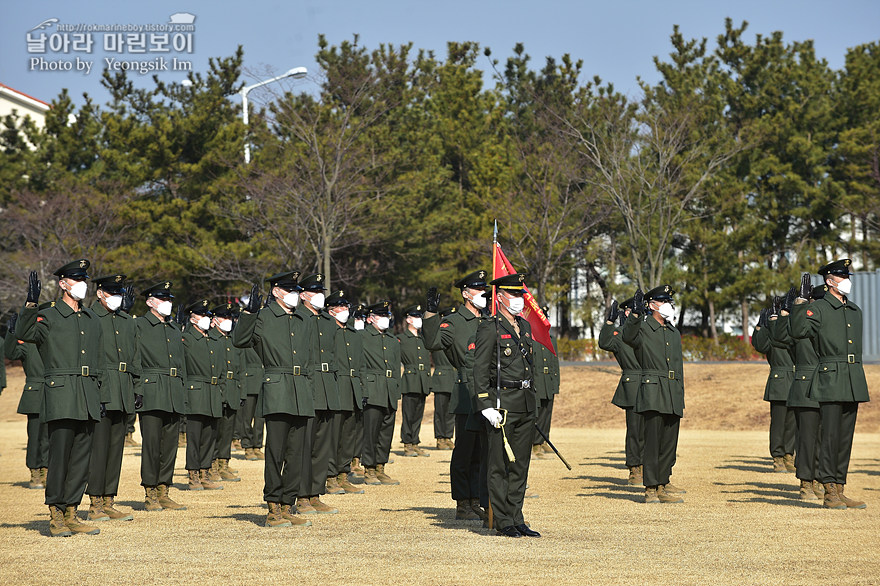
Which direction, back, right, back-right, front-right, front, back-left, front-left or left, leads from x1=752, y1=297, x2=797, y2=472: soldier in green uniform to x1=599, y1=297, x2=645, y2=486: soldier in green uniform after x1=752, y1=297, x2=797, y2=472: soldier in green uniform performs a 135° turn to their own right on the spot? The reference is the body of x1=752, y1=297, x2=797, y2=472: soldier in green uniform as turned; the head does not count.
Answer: front-left

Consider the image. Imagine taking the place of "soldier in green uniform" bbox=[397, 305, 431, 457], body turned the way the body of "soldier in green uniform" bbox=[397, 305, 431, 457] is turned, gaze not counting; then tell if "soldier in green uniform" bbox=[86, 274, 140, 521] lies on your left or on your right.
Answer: on your right

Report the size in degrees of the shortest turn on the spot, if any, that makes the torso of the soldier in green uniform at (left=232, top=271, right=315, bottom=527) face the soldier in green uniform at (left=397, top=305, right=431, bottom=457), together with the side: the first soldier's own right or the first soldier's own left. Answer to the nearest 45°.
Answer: approximately 135° to the first soldier's own left

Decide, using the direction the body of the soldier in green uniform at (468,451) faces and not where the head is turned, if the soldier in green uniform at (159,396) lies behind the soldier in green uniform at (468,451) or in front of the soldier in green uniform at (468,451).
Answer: behind

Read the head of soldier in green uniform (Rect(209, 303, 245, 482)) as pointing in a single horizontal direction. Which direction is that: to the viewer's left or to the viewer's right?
to the viewer's right

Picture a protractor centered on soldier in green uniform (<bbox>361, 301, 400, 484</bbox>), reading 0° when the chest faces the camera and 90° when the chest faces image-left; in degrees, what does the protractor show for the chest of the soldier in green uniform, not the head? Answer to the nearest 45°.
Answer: approximately 315°

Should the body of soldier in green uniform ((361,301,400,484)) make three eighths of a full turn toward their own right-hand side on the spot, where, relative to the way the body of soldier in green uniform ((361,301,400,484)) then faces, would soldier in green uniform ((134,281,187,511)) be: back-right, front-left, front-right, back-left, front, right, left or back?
front-left

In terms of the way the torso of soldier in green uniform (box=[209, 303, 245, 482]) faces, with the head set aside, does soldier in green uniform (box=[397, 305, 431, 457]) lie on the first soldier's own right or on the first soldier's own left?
on the first soldier's own left

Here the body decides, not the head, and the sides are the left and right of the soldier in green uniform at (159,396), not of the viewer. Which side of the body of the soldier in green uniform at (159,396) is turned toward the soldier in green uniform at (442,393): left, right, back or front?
left

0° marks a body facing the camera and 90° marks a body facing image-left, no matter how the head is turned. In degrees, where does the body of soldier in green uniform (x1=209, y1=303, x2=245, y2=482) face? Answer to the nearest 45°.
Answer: approximately 315°

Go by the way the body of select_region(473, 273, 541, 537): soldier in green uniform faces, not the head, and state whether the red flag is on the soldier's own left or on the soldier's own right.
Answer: on the soldier's own left
